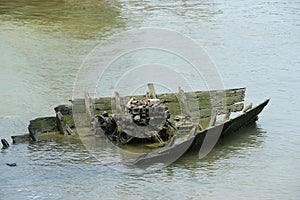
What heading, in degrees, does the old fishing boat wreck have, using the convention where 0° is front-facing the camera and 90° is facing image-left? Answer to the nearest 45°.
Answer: approximately 270°
